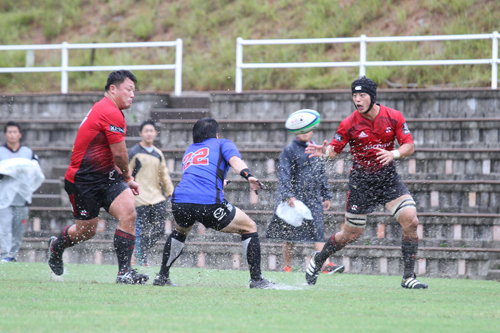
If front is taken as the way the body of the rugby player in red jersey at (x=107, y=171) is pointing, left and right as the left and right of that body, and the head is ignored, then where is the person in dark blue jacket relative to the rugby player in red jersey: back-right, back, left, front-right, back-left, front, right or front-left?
front-left

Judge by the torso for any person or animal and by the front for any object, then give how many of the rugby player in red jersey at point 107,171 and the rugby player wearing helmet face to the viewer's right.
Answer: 1

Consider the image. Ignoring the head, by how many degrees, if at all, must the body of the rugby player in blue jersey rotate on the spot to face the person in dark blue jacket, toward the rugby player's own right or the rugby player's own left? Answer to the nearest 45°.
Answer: approximately 45° to the rugby player's own left

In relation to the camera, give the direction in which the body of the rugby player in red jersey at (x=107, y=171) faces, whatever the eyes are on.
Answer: to the viewer's right

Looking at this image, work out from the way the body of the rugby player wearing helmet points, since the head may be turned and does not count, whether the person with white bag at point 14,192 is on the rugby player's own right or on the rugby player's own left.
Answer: on the rugby player's own right

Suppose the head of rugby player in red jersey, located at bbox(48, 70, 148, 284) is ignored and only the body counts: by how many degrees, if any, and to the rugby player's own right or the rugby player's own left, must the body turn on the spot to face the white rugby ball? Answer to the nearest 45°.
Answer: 0° — they already face it

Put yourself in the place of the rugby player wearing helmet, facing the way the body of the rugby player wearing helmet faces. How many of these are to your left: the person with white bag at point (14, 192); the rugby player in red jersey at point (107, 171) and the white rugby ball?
0

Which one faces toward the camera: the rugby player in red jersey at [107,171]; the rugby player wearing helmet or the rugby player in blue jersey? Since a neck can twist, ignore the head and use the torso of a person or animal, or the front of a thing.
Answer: the rugby player wearing helmet

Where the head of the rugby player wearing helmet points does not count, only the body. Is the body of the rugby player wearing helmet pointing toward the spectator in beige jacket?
no

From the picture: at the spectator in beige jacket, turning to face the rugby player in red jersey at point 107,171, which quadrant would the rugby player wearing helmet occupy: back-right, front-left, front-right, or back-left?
front-left

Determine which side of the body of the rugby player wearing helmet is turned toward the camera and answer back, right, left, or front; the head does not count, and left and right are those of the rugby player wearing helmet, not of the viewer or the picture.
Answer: front

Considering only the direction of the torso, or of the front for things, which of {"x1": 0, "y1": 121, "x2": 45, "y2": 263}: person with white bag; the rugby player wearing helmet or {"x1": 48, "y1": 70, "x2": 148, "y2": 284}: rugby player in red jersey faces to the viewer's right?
the rugby player in red jersey

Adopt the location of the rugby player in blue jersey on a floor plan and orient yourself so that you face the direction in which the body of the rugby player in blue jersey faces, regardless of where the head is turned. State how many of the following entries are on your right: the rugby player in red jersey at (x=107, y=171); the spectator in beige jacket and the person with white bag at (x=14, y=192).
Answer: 0

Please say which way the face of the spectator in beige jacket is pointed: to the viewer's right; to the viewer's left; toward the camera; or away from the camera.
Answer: toward the camera

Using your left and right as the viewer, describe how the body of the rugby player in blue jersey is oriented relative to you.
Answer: facing away from the viewer and to the right of the viewer

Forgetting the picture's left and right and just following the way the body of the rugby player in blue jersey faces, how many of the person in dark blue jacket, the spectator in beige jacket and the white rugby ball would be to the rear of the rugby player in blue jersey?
0

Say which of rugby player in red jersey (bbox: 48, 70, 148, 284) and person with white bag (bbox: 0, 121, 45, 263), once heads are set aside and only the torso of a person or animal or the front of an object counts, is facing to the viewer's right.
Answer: the rugby player in red jersey

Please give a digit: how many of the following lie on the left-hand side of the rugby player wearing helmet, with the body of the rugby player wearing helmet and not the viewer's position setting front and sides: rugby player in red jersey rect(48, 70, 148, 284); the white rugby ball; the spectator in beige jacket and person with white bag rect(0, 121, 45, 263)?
0
